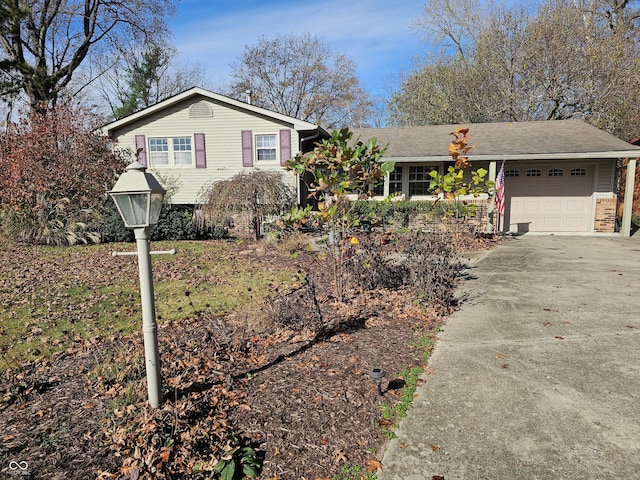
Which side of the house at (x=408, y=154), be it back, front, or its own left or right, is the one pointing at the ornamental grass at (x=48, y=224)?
right

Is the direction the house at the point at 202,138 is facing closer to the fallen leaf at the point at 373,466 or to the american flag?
the fallen leaf

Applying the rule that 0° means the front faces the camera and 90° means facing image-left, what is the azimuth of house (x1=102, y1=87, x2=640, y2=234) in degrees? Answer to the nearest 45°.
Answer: approximately 0°

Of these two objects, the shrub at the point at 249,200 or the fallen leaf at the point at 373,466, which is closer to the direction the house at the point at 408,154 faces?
the fallen leaf

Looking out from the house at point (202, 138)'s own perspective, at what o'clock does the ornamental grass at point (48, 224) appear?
The ornamental grass is roughly at 2 o'clock from the house.

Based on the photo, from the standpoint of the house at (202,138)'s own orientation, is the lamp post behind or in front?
in front

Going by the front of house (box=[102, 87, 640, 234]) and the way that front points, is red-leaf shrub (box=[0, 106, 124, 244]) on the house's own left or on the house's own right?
on the house's own right

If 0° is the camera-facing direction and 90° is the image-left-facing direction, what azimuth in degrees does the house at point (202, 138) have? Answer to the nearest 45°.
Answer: approximately 0°

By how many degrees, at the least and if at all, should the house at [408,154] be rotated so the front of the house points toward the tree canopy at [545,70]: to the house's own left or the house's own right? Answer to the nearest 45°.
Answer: approximately 135° to the house's own left

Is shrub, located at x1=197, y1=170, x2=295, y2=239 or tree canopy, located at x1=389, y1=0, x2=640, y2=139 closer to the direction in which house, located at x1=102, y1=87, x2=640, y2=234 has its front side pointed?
the shrub

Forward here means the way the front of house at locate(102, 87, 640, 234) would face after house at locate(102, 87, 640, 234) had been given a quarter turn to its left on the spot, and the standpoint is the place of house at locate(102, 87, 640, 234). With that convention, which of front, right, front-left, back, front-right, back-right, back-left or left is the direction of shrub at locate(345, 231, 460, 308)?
right

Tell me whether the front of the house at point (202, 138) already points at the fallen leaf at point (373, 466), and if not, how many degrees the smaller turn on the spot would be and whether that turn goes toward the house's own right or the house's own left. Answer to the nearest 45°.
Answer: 0° — it already faces it

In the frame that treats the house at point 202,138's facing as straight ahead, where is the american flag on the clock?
The american flag is roughly at 10 o'clock from the house.

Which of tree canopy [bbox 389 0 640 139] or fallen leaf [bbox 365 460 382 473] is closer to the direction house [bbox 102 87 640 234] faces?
the fallen leaf
